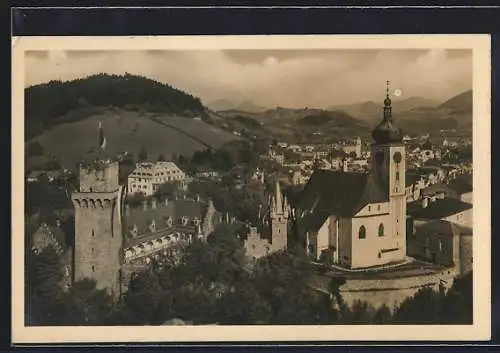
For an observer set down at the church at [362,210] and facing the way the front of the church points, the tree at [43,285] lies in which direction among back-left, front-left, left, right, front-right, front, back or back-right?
back-right

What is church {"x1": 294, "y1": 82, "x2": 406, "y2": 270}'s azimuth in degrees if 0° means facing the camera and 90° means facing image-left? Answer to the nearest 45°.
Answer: approximately 315°
